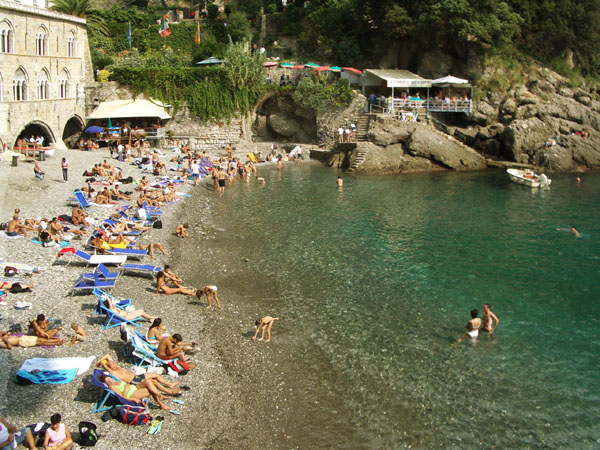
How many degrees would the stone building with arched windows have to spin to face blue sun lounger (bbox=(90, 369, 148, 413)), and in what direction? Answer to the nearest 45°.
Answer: approximately 45° to its right

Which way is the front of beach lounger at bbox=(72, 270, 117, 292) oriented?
to the viewer's right

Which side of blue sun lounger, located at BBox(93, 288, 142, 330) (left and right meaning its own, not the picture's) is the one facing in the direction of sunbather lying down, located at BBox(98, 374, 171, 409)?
right

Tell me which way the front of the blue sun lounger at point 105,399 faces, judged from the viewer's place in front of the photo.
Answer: facing to the right of the viewer

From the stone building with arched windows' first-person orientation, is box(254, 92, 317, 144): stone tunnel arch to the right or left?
on its left

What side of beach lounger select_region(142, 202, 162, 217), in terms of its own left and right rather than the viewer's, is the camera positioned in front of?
right

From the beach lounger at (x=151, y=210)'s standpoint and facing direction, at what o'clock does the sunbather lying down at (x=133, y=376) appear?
The sunbather lying down is roughly at 3 o'clock from the beach lounger.

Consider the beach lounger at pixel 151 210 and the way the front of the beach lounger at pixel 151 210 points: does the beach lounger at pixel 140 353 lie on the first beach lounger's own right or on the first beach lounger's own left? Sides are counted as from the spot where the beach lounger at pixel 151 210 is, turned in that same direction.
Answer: on the first beach lounger's own right

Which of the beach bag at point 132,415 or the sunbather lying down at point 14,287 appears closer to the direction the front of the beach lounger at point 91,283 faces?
the beach bag

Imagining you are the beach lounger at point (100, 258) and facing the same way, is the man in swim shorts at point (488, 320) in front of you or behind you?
in front

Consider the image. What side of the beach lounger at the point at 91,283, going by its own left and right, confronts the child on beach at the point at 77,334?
right
